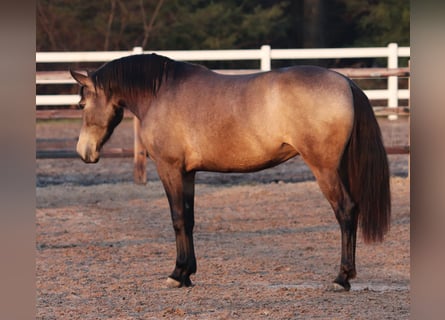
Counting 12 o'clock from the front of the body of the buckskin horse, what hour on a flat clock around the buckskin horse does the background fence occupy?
The background fence is roughly at 3 o'clock from the buckskin horse.

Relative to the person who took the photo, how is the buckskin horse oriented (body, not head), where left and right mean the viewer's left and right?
facing to the left of the viewer
